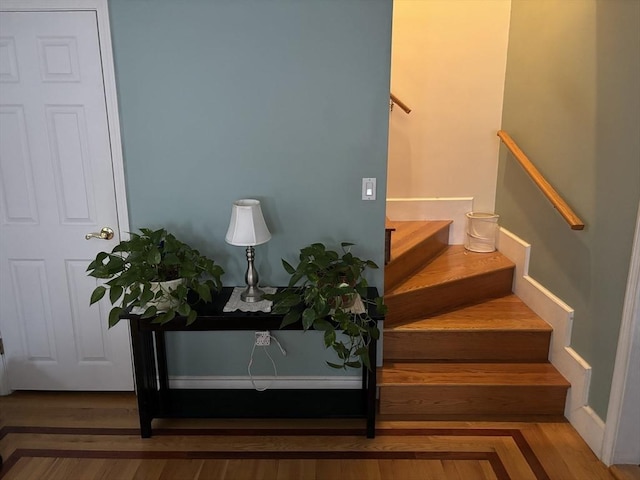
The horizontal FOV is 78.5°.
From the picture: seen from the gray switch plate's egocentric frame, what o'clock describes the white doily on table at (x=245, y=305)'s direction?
The white doily on table is roughly at 2 o'clock from the gray switch plate.

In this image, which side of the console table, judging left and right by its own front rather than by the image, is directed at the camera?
front

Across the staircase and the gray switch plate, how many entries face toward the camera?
2

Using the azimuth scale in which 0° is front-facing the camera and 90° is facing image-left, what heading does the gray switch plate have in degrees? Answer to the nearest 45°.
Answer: approximately 0°

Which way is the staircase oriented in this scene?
toward the camera

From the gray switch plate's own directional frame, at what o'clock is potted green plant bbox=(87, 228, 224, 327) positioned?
The potted green plant is roughly at 2 o'clock from the gray switch plate.

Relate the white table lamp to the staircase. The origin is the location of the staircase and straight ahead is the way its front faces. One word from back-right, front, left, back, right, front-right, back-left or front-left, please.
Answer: front-right

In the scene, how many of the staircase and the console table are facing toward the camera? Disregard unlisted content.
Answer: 2
